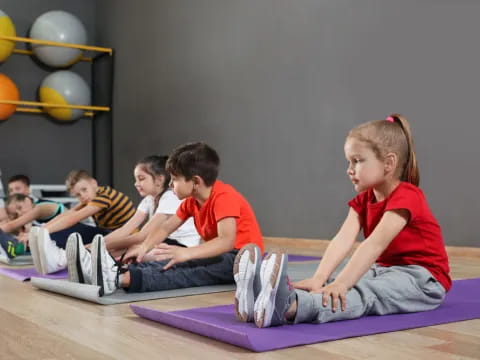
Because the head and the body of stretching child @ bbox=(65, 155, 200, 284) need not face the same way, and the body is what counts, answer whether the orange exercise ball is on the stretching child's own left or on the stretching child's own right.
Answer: on the stretching child's own right

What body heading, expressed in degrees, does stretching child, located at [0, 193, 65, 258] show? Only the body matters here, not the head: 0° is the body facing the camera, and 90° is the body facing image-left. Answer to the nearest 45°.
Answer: approximately 45°

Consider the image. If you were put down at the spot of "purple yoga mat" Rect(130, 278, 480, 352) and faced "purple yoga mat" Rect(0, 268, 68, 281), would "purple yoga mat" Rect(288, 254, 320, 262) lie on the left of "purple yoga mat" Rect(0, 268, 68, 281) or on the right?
right

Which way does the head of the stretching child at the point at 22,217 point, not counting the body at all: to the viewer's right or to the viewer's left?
to the viewer's left

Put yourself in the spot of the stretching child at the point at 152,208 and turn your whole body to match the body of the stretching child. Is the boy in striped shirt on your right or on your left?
on your right

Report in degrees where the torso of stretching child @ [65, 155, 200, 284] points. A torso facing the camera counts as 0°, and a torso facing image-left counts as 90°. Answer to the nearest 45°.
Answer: approximately 45°

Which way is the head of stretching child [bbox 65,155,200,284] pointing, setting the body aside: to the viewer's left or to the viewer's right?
to the viewer's left

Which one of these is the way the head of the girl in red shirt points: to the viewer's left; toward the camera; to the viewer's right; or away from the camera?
to the viewer's left

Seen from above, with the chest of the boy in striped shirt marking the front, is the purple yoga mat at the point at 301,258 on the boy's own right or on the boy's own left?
on the boy's own left
